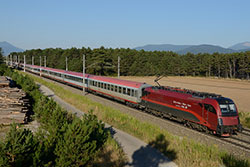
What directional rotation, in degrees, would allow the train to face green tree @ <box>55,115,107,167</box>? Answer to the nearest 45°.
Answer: approximately 90° to its right

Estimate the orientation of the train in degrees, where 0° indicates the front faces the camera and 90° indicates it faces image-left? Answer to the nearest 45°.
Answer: approximately 315°

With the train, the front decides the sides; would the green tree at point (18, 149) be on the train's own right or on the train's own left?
on the train's own right
